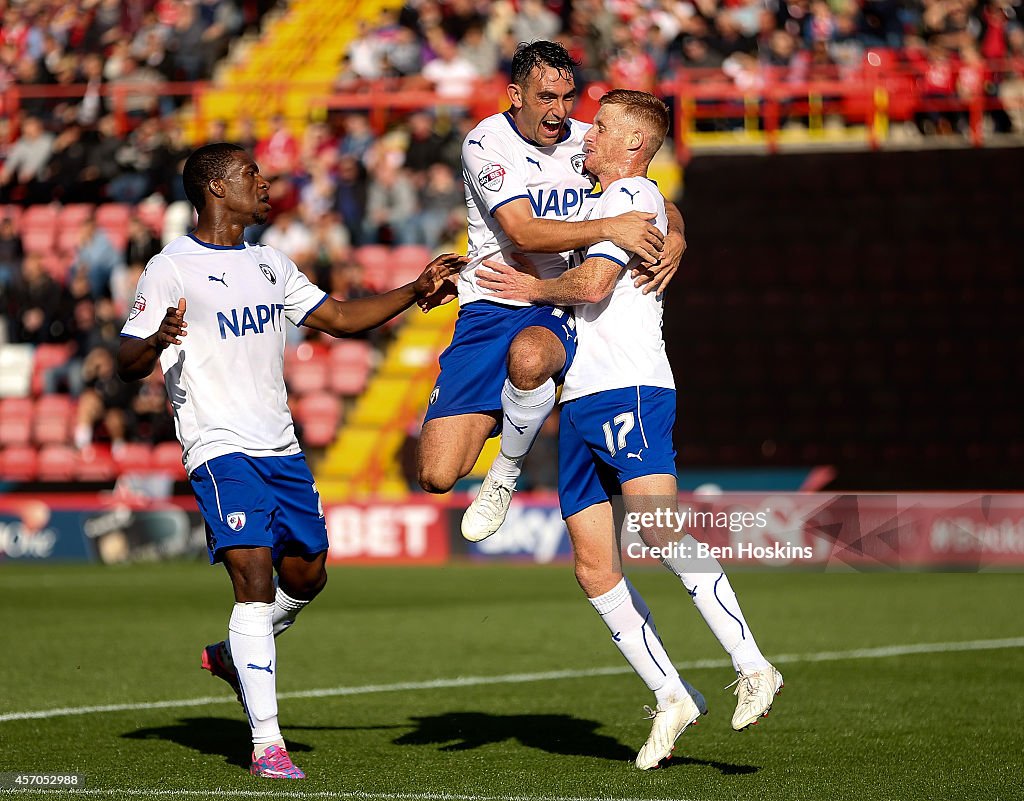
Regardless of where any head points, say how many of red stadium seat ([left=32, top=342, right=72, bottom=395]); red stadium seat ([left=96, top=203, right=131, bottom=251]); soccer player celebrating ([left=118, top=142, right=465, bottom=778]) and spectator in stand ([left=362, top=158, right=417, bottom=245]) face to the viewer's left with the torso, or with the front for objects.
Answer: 0

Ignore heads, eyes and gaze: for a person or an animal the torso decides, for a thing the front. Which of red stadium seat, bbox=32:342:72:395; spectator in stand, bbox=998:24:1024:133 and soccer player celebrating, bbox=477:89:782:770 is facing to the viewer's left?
the soccer player celebrating

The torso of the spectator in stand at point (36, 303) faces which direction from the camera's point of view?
toward the camera

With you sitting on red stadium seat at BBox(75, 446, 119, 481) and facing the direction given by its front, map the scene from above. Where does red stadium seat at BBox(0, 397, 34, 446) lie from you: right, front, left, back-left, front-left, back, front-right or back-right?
back-right

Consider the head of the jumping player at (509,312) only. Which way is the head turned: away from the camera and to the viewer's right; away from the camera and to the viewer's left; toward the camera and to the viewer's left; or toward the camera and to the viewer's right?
toward the camera and to the viewer's right

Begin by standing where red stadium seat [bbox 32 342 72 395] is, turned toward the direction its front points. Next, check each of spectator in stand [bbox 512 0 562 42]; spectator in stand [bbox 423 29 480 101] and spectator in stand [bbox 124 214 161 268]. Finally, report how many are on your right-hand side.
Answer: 0

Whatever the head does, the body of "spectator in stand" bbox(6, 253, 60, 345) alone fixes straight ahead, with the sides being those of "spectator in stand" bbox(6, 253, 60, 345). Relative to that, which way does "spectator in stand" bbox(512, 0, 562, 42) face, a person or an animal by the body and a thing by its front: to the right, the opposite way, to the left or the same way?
the same way

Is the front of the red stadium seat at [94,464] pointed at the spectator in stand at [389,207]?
no

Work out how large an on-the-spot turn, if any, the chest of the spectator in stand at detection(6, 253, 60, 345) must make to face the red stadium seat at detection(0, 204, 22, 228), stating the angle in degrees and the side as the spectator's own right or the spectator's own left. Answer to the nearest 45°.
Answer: approximately 180°

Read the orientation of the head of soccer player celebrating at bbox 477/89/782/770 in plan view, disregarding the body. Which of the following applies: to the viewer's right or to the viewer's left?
to the viewer's left

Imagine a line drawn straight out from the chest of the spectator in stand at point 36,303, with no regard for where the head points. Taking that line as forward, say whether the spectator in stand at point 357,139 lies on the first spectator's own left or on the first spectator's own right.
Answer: on the first spectator's own left

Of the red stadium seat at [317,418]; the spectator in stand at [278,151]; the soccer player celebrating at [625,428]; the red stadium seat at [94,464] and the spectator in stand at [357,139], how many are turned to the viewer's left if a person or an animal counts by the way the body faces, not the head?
1

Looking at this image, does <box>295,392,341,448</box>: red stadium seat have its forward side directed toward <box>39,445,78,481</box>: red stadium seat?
no

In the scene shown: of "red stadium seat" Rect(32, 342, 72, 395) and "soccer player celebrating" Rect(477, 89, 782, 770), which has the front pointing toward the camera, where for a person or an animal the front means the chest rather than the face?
the red stadium seat

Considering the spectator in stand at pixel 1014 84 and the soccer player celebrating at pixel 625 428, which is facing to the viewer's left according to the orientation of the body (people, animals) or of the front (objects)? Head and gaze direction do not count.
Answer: the soccer player celebrating

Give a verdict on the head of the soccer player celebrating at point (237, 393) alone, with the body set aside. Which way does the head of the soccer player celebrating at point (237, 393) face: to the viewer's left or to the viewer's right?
to the viewer's right
